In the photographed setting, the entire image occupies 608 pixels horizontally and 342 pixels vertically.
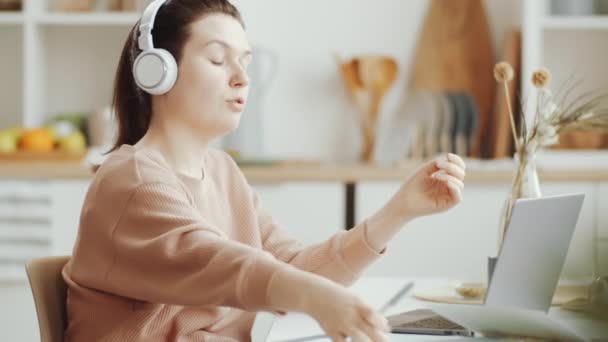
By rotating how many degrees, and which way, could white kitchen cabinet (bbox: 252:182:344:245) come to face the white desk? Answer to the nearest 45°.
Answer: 0° — it already faces it

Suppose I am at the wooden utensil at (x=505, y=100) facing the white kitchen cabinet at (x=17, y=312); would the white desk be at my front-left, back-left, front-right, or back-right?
front-left

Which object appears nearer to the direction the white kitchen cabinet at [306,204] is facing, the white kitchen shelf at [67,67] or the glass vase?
the glass vase

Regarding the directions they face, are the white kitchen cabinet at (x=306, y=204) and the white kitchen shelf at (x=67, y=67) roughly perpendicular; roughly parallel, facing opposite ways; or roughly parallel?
roughly parallel

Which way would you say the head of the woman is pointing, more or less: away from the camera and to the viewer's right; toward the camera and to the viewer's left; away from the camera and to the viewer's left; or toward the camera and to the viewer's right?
toward the camera and to the viewer's right

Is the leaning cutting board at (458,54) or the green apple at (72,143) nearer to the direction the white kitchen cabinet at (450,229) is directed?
the green apple

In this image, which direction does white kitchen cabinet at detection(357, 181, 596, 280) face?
toward the camera

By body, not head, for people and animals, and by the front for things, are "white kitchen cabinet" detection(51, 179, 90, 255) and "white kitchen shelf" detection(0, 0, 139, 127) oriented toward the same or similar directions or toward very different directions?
same or similar directions

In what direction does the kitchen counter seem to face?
toward the camera

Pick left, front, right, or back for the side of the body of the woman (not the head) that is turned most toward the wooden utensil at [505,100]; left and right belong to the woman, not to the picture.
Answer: left

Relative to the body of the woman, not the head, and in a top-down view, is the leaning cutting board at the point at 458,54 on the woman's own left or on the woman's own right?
on the woman's own left

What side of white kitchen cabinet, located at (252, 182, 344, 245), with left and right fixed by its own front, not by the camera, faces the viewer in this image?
front

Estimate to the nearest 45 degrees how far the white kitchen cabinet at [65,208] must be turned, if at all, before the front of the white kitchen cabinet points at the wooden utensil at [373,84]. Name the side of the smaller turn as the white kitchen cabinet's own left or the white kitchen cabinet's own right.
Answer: approximately 90° to the white kitchen cabinet's own left
